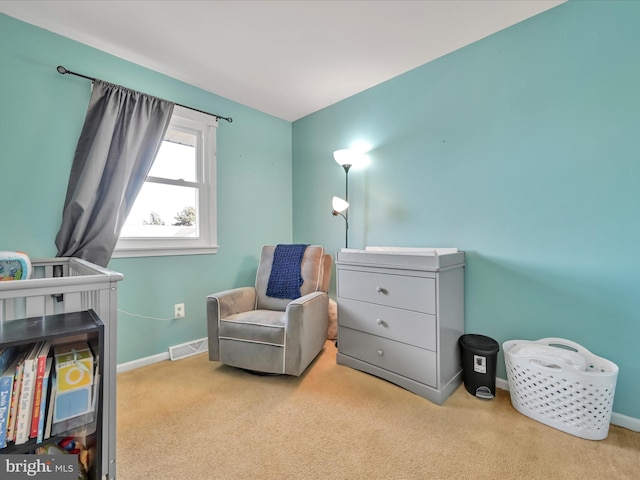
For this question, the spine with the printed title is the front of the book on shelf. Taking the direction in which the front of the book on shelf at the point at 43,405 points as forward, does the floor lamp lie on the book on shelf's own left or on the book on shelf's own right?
on the book on shelf's own left

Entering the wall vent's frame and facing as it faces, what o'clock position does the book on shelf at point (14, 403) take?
The book on shelf is roughly at 2 o'clock from the wall vent.

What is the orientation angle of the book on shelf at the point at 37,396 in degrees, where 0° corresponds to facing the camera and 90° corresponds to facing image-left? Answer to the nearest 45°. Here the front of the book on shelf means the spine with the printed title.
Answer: approximately 0°
